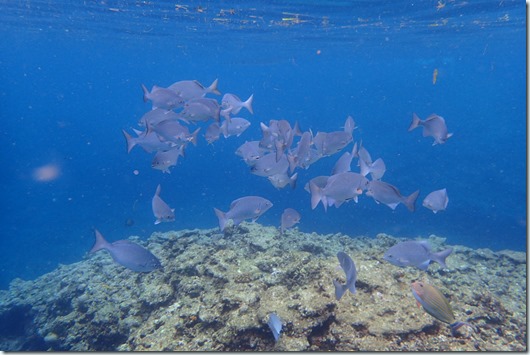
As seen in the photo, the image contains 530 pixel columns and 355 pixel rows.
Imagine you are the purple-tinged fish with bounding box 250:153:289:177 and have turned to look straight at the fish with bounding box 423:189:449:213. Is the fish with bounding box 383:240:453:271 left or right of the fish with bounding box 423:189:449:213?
right

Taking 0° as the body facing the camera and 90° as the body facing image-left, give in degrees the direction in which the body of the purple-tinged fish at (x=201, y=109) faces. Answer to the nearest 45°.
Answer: approximately 90°

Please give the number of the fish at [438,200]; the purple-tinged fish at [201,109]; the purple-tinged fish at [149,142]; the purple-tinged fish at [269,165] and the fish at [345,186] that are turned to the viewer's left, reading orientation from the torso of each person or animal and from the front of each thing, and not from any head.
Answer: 3

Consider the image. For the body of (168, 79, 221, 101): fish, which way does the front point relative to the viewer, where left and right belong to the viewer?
facing to the left of the viewer

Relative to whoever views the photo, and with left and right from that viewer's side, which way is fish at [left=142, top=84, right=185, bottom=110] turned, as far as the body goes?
facing to the right of the viewer

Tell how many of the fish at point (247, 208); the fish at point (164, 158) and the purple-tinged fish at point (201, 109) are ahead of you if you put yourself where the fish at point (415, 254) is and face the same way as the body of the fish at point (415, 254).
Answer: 3

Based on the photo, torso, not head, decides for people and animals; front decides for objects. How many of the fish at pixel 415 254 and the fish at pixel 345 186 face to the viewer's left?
1

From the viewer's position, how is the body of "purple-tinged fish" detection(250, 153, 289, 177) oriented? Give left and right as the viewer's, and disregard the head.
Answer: facing to the left of the viewer

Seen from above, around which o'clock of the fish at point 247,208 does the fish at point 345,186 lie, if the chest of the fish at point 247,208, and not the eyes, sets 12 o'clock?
the fish at point 345,186 is roughly at 1 o'clock from the fish at point 247,208.

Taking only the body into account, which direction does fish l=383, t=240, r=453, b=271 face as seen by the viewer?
to the viewer's left
